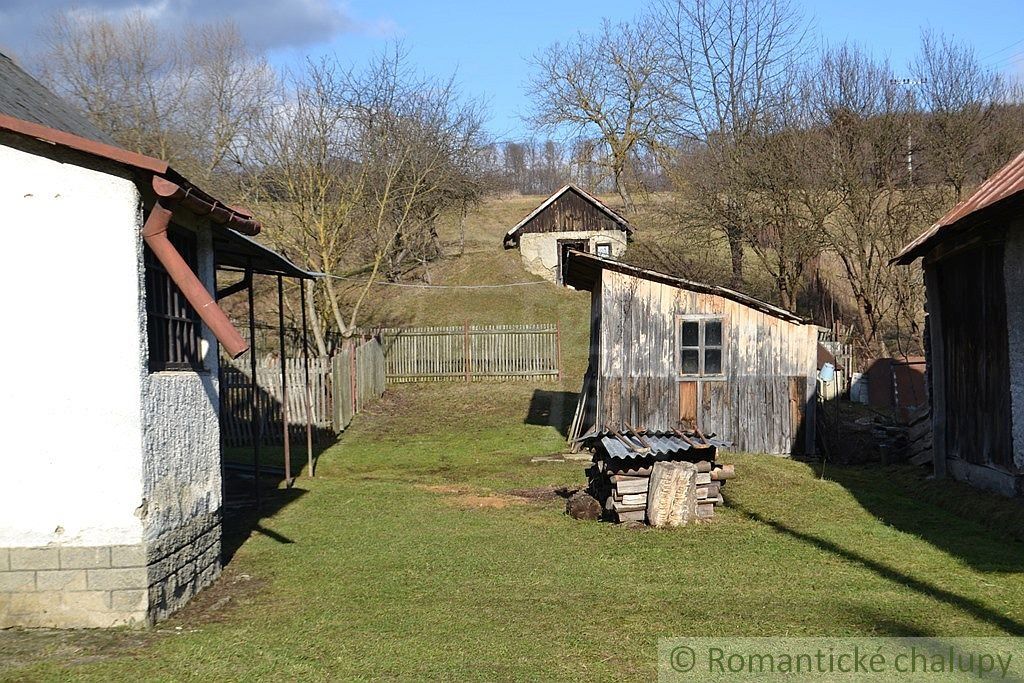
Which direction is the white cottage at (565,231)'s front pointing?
toward the camera

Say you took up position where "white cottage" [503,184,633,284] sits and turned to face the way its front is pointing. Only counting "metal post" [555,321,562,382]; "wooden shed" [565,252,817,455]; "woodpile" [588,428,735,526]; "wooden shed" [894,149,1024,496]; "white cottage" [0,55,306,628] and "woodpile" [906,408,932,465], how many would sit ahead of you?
6

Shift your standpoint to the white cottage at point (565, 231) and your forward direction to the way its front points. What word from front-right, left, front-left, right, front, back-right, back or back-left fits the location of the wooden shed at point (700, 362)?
front

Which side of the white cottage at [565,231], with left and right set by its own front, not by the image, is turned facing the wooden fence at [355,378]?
front

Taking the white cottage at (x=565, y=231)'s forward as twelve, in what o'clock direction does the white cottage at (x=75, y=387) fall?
the white cottage at (x=75, y=387) is roughly at 12 o'clock from the white cottage at (x=565, y=231).

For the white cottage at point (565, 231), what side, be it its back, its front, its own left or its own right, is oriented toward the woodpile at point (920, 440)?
front

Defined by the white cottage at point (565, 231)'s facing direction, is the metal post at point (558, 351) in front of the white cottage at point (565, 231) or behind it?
in front

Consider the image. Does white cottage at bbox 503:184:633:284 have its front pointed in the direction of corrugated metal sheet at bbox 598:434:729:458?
yes

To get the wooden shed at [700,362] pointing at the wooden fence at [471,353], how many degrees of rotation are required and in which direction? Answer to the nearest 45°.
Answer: approximately 135° to its right
